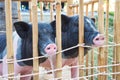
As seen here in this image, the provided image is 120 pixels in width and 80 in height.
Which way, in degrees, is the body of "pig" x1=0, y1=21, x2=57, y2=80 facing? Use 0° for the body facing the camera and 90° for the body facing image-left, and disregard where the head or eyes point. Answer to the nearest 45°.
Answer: approximately 315°

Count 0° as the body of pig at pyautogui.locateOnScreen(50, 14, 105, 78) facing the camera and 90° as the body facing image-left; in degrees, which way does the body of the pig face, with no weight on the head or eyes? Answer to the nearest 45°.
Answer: approximately 315°
